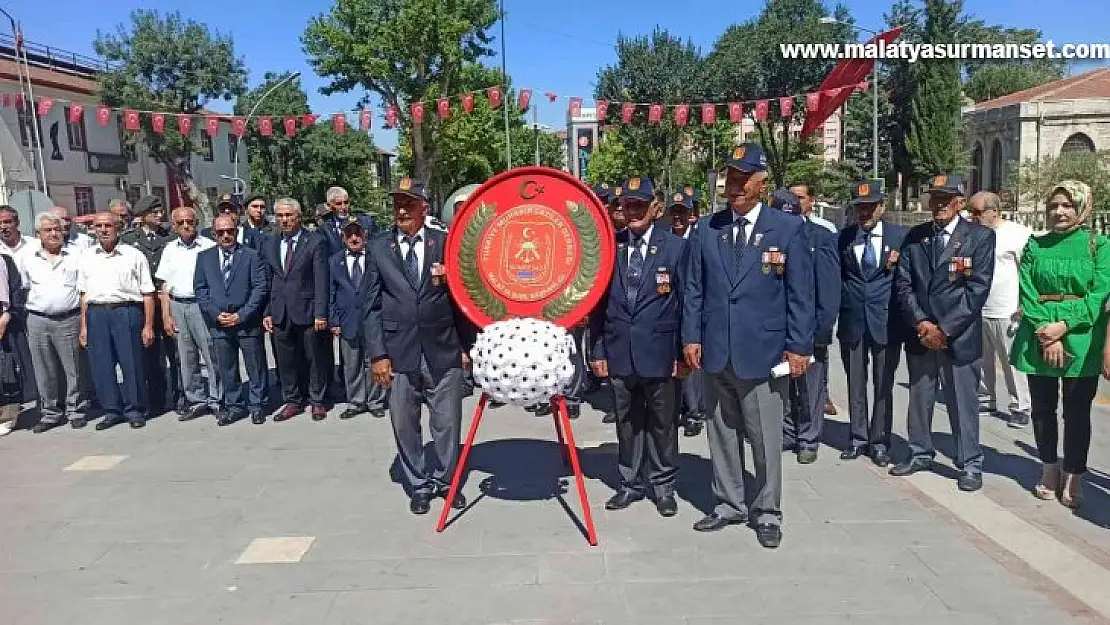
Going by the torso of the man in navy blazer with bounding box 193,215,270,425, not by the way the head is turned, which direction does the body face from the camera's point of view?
toward the camera

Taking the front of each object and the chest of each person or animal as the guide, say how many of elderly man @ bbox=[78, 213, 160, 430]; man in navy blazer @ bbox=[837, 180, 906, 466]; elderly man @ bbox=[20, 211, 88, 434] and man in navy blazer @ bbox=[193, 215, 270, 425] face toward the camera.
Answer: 4

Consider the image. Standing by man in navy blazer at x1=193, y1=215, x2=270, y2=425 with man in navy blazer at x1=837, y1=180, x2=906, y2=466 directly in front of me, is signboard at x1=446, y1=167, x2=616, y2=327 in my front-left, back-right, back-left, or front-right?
front-right

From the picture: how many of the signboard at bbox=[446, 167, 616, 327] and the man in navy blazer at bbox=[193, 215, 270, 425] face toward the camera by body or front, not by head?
2

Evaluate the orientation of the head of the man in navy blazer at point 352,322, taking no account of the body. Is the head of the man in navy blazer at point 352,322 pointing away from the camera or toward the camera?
toward the camera

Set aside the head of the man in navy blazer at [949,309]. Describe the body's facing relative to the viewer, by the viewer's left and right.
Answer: facing the viewer and to the left of the viewer

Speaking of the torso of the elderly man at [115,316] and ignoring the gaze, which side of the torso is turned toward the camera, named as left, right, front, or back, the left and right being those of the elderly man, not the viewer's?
front

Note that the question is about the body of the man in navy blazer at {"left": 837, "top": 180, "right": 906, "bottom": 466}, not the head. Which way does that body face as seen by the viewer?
toward the camera

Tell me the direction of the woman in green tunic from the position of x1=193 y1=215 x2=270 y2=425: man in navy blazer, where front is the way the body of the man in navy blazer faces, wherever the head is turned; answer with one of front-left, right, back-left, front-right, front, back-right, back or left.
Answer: front-left
